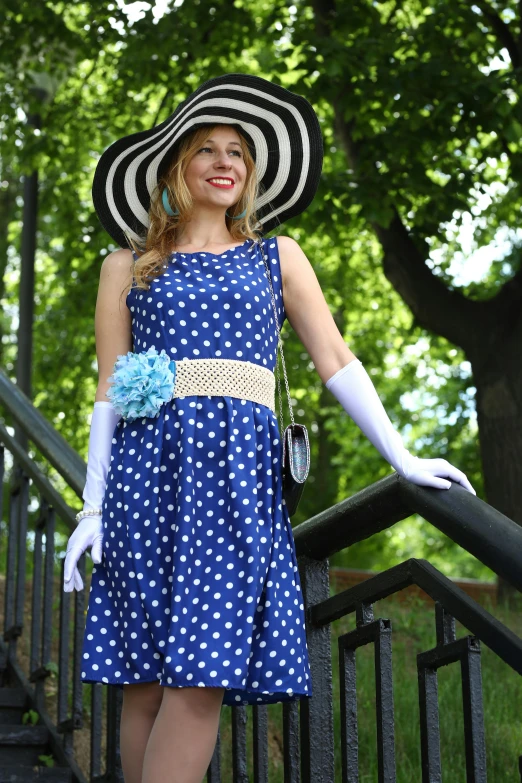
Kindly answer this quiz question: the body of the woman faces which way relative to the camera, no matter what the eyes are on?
toward the camera

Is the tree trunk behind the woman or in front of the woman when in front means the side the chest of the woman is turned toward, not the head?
behind
